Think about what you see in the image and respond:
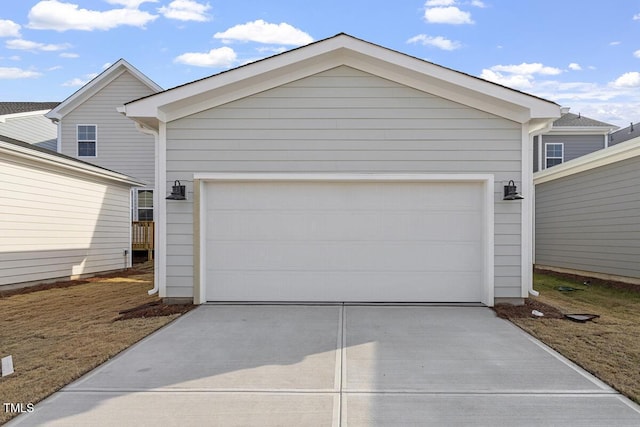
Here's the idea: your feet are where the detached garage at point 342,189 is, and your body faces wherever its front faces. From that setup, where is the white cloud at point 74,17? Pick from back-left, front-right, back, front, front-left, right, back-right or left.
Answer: back-right

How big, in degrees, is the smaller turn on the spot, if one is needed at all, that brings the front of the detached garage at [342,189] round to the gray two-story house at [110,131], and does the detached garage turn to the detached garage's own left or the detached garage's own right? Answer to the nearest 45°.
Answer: approximately 135° to the detached garage's own right

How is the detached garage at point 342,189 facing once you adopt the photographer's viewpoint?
facing the viewer

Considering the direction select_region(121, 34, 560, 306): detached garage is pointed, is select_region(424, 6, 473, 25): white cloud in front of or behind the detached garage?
behind

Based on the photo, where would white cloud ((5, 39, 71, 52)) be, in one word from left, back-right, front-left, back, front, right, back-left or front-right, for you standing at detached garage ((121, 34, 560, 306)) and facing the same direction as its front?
back-right

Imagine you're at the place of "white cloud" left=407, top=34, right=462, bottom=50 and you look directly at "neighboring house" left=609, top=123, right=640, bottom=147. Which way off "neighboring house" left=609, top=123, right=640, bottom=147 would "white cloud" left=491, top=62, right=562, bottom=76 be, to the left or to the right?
left

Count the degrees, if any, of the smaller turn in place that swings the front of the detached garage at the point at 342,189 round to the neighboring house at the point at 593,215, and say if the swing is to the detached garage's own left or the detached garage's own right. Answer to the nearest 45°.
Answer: approximately 135° to the detached garage's own left

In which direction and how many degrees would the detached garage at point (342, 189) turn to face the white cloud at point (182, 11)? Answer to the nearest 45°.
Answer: approximately 135° to its right

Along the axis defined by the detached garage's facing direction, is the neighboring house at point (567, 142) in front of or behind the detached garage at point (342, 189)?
behind
